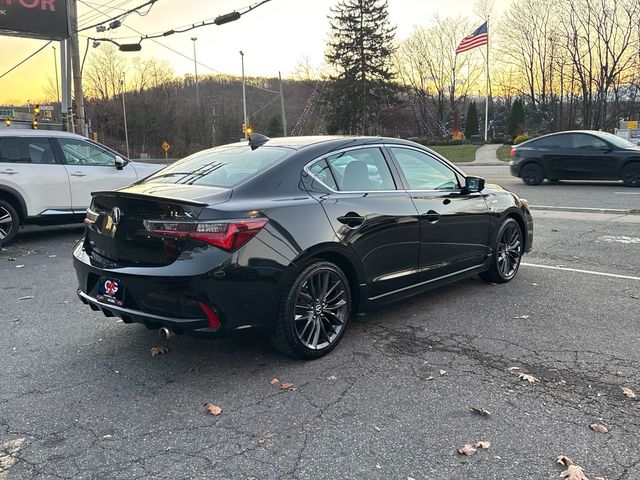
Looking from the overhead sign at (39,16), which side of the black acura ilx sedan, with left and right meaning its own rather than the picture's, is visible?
left

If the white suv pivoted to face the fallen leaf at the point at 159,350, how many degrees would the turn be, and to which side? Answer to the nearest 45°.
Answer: approximately 90° to its right

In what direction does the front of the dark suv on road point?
to the viewer's right

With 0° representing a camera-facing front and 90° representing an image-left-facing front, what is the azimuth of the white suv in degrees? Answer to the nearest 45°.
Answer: approximately 270°

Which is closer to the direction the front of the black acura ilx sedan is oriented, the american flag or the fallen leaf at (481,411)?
the american flag

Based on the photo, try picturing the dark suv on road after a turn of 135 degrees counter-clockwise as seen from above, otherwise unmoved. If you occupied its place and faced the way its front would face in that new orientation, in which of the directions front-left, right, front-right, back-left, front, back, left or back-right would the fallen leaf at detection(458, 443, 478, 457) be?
back-left

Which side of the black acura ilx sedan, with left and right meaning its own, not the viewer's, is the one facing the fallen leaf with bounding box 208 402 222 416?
back

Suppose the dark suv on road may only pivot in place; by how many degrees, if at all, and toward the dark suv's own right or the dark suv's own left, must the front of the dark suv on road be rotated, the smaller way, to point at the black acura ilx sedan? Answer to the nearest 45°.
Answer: approximately 90° to the dark suv's own right

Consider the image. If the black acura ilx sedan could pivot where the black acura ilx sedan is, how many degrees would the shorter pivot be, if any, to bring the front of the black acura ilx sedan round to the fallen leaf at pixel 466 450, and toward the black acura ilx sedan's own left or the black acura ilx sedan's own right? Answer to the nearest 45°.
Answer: approximately 90° to the black acura ilx sedan's own right

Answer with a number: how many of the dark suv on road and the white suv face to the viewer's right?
2

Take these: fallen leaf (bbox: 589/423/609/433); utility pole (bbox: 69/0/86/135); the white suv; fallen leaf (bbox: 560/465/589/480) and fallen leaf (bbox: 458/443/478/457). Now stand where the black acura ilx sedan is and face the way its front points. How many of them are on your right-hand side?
3

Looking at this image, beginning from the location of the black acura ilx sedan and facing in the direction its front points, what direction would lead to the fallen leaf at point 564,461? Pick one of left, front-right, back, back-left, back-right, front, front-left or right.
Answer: right

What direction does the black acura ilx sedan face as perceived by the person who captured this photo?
facing away from the viewer and to the right of the viewer

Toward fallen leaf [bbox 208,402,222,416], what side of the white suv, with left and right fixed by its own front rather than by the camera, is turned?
right
